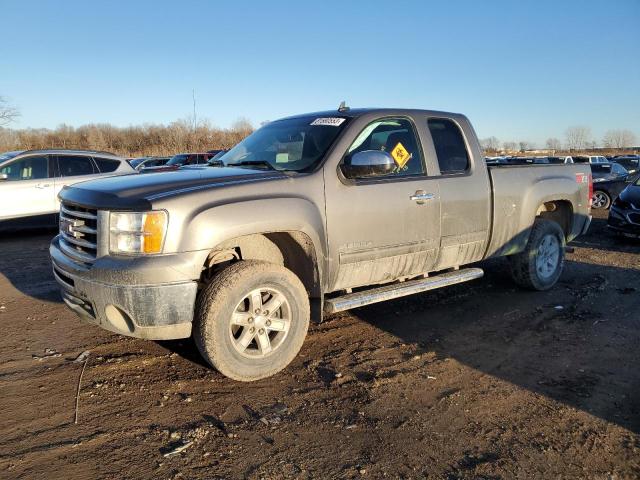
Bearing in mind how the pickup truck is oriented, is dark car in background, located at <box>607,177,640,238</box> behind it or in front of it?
behind

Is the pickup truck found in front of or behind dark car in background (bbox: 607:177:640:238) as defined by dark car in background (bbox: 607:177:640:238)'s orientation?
in front

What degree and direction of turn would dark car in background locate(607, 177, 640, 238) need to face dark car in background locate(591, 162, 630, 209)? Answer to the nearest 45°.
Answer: approximately 135° to its right

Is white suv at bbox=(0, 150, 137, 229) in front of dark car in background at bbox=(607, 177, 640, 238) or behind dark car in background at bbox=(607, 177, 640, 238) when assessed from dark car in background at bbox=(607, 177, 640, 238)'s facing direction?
in front

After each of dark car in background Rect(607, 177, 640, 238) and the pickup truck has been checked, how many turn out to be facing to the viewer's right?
0

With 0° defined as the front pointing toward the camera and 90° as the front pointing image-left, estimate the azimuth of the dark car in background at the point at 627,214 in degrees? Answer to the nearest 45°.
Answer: approximately 45°

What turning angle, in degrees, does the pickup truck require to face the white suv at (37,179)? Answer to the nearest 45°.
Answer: approximately 90° to its right

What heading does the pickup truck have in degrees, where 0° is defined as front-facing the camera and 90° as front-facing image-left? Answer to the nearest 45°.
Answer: approximately 45°

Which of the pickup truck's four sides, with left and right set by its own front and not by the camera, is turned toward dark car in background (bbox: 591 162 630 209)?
back
